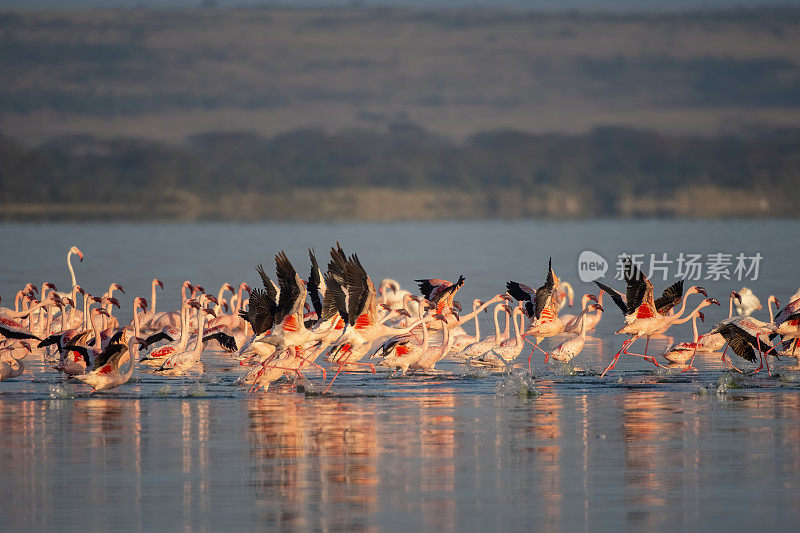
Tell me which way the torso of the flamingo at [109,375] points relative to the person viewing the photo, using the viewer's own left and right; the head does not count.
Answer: facing to the right of the viewer

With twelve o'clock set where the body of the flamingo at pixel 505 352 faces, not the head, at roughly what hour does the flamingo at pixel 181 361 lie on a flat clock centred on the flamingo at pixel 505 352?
the flamingo at pixel 181 361 is roughly at 5 o'clock from the flamingo at pixel 505 352.

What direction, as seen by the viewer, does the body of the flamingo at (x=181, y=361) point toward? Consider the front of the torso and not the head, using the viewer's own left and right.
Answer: facing to the right of the viewer

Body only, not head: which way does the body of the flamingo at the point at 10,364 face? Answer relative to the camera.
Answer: to the viewer's right

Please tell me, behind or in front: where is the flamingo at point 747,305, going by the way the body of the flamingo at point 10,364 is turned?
in front

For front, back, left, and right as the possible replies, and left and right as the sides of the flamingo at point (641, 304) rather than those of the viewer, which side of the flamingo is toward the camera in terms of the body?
right

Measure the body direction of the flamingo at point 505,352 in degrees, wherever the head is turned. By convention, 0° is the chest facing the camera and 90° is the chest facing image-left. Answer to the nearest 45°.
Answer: approximately 270°

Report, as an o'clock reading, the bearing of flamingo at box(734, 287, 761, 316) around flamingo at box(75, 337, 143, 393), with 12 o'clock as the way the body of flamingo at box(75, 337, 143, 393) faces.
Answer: flamingo at box(734, 287, 761, 316) is roughly at 11 o'clock from flamingo at box(75, 337, 143, 393).

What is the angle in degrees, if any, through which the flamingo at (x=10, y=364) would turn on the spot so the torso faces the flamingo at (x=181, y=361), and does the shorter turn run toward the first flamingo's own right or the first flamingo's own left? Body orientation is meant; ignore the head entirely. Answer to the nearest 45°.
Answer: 0° — it already faces it
